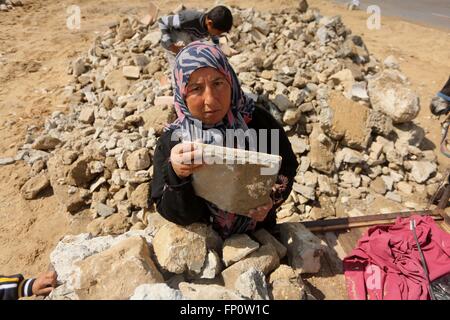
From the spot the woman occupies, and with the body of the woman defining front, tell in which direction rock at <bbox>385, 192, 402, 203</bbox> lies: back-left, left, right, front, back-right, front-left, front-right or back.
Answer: back-left

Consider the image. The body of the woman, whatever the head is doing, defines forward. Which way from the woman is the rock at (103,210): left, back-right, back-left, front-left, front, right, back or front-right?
back-right

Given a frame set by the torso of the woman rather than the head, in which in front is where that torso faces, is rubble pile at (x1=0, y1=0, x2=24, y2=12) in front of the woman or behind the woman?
behind

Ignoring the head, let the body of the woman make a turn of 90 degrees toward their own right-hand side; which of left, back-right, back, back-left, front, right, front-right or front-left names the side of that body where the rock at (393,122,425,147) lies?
back-right

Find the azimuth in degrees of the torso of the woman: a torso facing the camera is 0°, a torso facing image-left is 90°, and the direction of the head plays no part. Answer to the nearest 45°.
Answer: approximately 0°

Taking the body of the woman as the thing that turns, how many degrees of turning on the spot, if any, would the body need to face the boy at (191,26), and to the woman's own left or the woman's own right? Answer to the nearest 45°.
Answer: approximately 180°

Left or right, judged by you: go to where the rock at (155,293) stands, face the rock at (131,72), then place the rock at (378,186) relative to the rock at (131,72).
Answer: right

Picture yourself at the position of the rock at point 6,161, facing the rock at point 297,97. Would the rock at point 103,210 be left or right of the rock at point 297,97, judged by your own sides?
right

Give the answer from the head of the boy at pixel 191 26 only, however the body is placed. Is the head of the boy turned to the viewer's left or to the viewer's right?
to the viewer's right

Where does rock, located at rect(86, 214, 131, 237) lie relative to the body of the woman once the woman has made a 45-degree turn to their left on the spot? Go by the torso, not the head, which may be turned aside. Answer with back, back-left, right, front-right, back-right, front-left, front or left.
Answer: back

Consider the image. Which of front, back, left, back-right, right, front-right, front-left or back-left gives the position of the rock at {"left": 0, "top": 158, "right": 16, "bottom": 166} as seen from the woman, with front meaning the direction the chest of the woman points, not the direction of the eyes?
back-right

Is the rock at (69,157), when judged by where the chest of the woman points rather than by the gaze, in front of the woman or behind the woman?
behind
